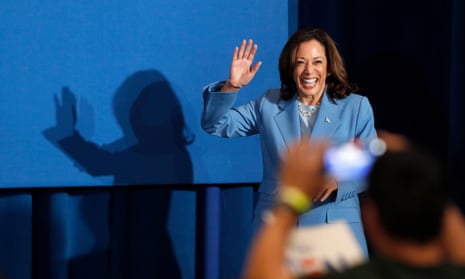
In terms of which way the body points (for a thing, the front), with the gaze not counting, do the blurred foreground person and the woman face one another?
yes

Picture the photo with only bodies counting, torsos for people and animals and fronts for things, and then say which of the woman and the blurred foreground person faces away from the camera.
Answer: the blurred foreground person

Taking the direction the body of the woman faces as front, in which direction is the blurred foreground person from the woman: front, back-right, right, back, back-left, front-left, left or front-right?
front

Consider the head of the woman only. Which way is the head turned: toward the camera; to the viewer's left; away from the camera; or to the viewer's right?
toward the camera

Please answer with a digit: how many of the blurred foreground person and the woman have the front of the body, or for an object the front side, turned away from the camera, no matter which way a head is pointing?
1

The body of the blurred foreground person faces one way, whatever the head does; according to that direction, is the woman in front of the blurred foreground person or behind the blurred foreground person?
in front

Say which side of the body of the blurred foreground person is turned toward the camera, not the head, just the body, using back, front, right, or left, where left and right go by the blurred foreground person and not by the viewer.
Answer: back

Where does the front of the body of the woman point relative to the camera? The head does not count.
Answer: toward the camera

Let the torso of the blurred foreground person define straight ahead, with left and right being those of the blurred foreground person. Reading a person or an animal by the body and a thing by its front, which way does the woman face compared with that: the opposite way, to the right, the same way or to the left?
the opposite way
